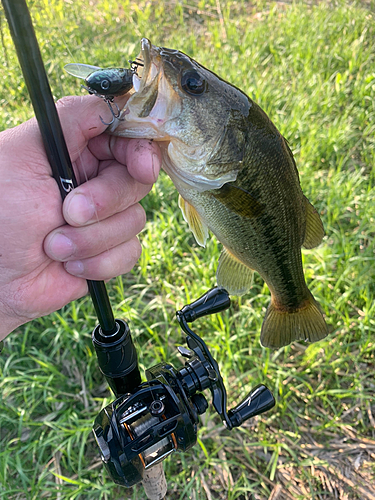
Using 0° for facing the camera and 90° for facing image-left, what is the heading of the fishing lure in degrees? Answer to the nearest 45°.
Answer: approximately 90°
